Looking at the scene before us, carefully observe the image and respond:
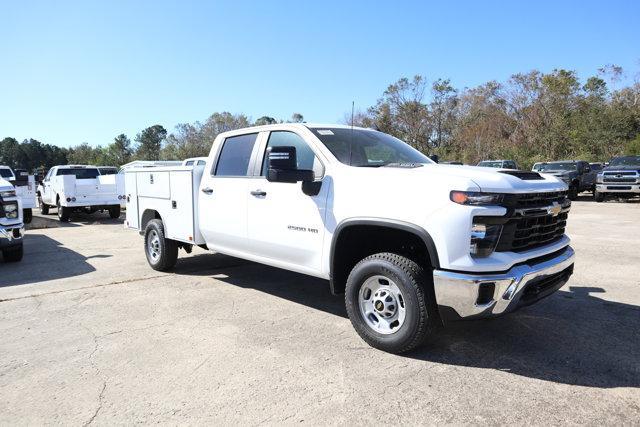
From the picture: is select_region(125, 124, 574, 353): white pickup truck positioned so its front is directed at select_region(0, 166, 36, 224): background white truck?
no

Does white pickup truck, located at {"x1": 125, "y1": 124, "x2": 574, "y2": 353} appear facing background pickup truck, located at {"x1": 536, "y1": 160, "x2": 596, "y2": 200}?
no

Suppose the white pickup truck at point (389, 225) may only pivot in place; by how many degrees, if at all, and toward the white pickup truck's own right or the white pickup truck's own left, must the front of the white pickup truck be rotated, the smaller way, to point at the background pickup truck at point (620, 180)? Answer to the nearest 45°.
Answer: approximately 90° to the white pickup truck's own left

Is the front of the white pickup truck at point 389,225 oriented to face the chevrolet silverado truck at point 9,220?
no

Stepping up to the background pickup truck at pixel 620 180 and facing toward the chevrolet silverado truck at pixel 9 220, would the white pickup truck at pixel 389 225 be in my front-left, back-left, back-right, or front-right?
front-left

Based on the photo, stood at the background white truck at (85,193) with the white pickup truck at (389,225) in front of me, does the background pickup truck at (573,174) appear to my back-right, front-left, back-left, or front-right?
front-left

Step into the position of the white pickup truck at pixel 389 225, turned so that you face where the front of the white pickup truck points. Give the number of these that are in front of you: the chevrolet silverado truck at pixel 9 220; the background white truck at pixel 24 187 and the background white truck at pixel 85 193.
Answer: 0

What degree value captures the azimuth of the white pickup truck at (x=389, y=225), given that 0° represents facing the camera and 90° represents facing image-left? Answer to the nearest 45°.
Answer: approximately 315°

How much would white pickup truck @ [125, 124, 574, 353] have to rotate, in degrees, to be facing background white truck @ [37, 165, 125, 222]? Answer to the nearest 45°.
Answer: approximately 180°
